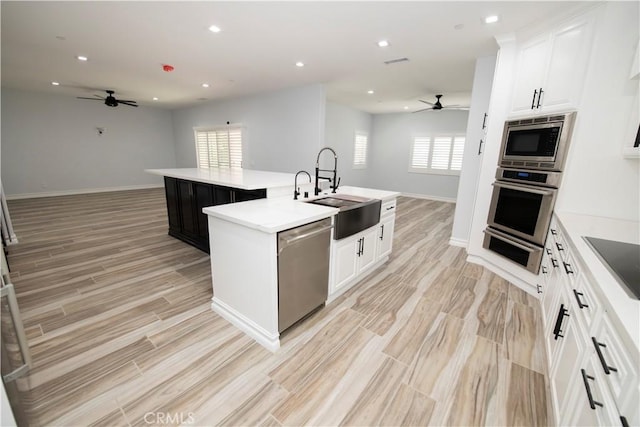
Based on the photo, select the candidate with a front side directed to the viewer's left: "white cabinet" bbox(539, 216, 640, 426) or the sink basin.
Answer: the white cabinet

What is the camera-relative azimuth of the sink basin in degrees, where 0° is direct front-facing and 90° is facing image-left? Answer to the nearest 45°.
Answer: approximately 315°

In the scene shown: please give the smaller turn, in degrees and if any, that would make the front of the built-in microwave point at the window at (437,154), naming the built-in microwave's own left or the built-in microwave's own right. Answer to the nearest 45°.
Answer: approximately 90° to the built-in microwave's own right

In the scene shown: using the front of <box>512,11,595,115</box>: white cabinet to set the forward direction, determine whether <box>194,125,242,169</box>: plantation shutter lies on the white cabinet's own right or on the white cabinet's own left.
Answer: on the white cabinet's own right

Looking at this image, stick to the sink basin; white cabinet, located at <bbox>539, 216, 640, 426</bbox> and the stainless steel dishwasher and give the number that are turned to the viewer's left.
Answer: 1

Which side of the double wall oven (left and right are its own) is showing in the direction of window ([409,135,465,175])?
right

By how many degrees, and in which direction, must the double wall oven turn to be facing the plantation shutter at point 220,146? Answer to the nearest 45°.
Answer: approximately 45° to its right

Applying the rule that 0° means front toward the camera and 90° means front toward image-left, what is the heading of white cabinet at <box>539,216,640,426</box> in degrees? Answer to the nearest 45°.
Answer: approximately 90°

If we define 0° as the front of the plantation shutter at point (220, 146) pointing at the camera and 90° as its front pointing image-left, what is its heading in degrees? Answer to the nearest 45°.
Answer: approximately 45°

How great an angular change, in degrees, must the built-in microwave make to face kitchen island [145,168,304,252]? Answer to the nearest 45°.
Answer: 0° — it already faces it

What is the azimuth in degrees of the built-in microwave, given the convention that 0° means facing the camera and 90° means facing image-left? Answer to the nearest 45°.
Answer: approximately 45°

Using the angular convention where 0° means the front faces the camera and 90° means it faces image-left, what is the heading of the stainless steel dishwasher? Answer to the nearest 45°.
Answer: approximately 315°
